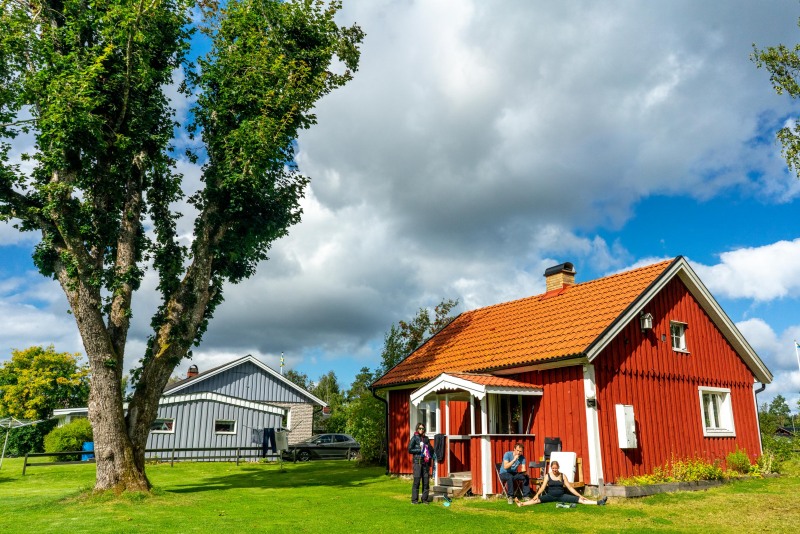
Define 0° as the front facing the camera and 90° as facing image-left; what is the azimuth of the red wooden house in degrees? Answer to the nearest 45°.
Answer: approximately 45°

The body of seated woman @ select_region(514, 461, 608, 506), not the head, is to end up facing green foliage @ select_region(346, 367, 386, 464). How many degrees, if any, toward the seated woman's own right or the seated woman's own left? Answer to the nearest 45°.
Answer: approximately 135° to the seated woman's own right

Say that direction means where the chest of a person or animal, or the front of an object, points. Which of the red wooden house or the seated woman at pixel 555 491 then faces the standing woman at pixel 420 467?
the red wooden house

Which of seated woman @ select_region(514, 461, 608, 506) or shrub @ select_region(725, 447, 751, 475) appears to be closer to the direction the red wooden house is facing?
the seated woman

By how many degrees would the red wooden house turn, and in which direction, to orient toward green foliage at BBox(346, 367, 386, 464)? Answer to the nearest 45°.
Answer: approximately 90° to its right

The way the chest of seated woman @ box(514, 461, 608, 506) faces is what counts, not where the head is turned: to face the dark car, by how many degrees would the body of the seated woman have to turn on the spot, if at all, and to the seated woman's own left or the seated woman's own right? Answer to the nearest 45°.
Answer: approximately 135° to the seated woman's own right

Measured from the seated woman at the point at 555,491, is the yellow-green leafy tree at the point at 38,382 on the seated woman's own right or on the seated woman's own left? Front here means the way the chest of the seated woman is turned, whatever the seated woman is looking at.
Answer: on the seated woman's own right

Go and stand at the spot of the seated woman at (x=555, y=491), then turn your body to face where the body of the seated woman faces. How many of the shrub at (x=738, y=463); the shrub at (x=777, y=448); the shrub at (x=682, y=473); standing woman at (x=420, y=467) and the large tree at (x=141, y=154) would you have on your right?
2

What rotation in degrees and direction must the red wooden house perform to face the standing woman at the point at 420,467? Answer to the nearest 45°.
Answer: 0° — it already faces them

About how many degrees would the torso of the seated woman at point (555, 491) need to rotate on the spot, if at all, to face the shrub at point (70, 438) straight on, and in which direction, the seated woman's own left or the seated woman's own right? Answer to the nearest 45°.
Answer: approximately 135° to the seated woman's own right

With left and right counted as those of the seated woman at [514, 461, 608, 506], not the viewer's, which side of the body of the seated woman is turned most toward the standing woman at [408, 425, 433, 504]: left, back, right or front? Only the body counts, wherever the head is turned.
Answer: right

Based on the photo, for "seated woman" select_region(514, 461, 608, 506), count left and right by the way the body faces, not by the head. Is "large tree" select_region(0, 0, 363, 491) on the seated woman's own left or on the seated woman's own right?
on the seated woman's own right
